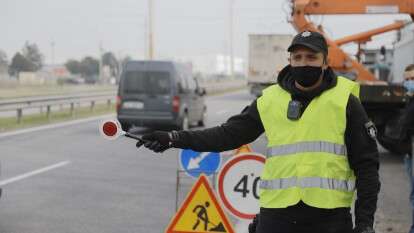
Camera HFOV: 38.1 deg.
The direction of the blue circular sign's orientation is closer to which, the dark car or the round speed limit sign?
the round speed limit sign

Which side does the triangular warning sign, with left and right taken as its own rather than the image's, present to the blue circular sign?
back

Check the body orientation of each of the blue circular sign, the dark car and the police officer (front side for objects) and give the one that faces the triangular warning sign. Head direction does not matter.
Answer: the blue circular sign

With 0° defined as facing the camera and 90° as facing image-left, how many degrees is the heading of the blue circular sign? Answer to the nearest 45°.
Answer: approximately 0°

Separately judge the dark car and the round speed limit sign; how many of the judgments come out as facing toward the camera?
1

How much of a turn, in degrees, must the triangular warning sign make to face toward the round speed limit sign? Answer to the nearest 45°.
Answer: approximately 135° to its left

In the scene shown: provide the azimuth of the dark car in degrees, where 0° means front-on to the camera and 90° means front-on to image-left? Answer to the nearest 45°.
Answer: approximately 225°
